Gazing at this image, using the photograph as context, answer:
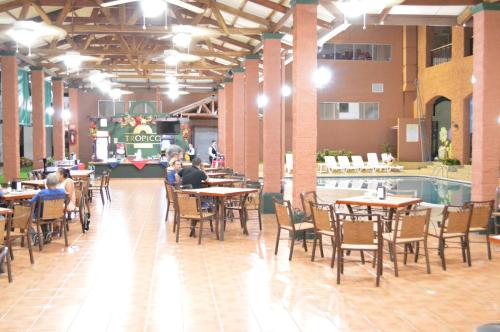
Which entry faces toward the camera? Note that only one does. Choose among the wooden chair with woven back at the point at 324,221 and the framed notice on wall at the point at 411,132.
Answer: the framed notice on wall

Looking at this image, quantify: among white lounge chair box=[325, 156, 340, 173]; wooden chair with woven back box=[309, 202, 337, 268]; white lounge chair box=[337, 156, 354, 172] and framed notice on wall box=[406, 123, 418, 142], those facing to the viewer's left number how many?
0

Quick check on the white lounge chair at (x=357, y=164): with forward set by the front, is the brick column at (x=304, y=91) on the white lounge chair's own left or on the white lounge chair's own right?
on the white lounge chair's own right

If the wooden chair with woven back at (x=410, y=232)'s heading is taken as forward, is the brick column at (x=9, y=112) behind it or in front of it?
in front

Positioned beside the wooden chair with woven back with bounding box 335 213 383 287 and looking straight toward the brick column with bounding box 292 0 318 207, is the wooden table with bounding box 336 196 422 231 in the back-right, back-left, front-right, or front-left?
front-right

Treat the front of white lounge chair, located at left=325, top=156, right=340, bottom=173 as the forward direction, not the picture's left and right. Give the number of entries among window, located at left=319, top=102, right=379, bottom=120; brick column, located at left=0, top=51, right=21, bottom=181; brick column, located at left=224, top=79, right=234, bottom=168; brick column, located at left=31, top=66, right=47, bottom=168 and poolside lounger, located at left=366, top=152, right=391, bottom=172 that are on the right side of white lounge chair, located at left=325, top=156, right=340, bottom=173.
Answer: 3

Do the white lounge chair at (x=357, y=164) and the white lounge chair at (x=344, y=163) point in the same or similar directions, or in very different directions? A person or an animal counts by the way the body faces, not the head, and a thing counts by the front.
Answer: same or similar directions

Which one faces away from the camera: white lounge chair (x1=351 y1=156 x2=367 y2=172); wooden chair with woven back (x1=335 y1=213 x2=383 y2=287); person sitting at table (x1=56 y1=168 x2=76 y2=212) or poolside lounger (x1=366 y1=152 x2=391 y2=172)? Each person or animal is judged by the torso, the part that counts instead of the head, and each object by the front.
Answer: the wooden chair with woven back

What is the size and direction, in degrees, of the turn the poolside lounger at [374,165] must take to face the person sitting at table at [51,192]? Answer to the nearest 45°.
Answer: approximately 45° to its right

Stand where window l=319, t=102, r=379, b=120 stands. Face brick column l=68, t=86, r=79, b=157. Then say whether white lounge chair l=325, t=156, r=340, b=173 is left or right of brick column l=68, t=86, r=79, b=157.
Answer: left

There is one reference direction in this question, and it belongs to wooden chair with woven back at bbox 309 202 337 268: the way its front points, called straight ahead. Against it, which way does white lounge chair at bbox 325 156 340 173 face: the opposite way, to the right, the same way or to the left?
to the right

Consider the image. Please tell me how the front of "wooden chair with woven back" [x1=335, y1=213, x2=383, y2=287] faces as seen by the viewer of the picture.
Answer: facing away from the viewer

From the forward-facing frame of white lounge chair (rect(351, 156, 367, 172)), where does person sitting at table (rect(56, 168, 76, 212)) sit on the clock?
The person sitting at table is roughly at 2 o'clock from the white lounge chair.

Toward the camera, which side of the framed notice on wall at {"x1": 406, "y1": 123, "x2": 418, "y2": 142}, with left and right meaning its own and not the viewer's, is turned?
front

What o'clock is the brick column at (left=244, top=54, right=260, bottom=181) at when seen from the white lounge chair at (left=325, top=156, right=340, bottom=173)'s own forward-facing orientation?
The brick column is roughly at 2 o'clock from the white lounge chair.

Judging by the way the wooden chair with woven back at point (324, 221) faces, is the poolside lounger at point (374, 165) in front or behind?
in front

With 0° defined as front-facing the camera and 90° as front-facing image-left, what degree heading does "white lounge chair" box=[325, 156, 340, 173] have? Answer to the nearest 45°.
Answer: approximately 315°
